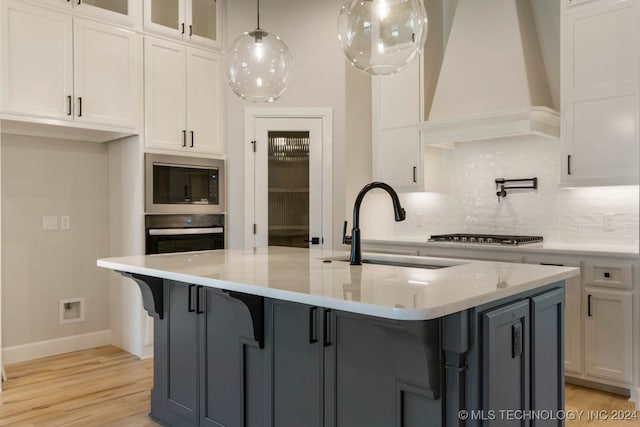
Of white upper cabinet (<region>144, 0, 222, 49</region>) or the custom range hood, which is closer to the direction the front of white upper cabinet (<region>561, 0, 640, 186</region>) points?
the white upper cabinet

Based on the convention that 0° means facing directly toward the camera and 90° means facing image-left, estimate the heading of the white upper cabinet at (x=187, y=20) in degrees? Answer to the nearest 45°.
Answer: approximately 315°

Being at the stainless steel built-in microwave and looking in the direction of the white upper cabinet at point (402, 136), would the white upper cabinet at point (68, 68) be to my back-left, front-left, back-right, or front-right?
back-right

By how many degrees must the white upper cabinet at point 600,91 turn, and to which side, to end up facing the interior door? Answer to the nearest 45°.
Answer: approximately 45° to its right

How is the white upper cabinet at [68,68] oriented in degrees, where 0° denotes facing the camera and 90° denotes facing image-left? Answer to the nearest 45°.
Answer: approximately 315°
